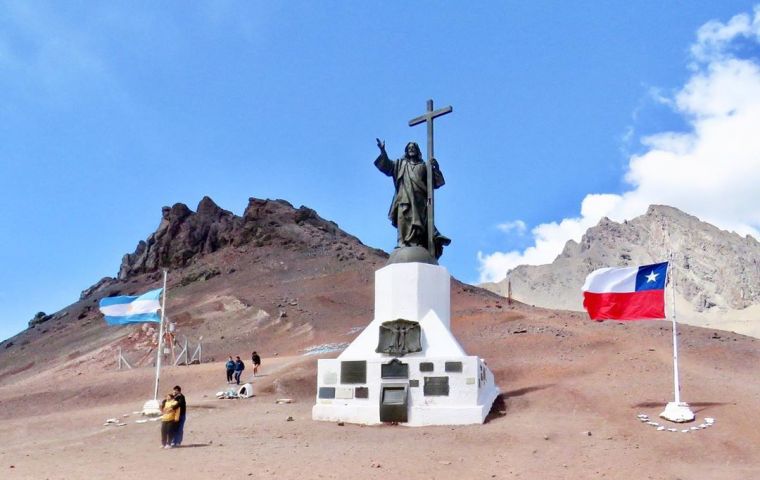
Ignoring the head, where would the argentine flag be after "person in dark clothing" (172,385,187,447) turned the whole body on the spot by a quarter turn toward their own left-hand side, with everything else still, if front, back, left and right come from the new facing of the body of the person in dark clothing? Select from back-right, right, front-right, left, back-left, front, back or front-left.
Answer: back

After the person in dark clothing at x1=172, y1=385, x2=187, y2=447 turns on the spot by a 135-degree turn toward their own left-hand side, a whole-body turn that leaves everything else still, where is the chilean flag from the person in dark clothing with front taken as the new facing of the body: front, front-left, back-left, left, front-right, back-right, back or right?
front-left

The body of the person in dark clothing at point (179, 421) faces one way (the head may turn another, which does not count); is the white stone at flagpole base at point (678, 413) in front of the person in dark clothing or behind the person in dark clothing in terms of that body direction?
behind

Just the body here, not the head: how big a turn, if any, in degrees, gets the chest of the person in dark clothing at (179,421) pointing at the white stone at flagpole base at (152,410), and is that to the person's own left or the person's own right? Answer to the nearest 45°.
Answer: approximately 90° to the person's own right

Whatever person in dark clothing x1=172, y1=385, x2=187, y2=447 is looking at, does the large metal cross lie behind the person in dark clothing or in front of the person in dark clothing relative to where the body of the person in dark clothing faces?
behind

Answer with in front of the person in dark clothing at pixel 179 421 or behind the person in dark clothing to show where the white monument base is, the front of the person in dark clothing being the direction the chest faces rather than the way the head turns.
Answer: behind
